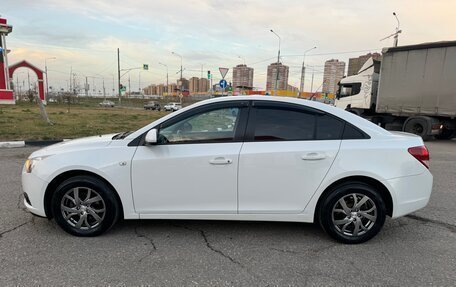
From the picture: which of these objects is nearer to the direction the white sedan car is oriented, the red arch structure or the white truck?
the red arch structure

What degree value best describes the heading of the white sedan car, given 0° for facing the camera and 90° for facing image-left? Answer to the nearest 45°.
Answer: approximately 90°

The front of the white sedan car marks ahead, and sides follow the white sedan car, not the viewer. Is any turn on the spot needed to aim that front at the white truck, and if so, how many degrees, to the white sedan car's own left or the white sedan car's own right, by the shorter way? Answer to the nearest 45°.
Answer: approximately 135° to the white sedan car's own right

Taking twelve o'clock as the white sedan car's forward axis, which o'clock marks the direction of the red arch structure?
The red arch structure is roughly at 2 o'clock from the white sedan car.
